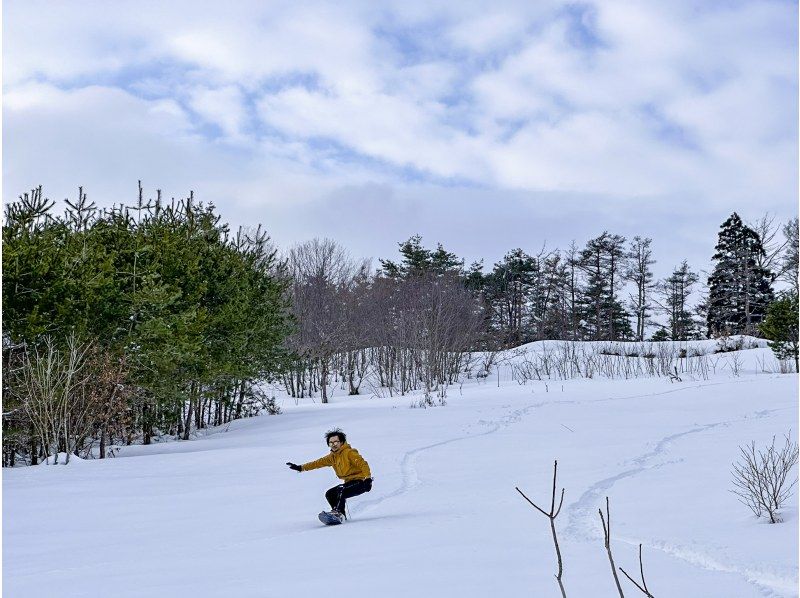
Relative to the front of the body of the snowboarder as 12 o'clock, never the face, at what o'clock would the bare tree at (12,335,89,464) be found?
The bare tree is roughly at 3 o'clock from the snowboarder.

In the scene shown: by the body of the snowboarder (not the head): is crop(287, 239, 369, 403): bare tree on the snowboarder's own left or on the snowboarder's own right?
on the snowboarder's own right

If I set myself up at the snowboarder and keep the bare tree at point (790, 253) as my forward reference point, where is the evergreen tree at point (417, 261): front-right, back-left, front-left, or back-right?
front-left

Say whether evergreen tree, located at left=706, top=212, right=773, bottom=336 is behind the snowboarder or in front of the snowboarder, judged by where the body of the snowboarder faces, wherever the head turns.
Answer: behind

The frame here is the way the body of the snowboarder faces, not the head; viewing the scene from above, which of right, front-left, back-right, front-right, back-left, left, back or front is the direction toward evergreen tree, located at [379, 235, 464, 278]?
back-right

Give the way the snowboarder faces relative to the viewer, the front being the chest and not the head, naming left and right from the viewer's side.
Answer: facing the viewer and to the left of the viewer

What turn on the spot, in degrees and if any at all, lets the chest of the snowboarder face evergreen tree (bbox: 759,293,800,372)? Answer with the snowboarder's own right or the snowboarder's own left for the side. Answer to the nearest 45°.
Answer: approximately 180°

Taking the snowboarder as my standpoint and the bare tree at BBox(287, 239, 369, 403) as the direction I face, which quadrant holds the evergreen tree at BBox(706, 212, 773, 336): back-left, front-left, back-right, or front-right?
front-right

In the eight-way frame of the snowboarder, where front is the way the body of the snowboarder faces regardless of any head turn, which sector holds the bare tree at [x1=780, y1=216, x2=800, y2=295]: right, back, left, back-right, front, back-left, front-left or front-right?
back

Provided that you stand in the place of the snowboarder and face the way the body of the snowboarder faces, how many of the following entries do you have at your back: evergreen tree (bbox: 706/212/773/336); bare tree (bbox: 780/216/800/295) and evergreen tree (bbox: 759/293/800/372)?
3

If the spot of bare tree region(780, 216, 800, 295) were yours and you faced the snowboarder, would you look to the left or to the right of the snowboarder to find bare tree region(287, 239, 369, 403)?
right
